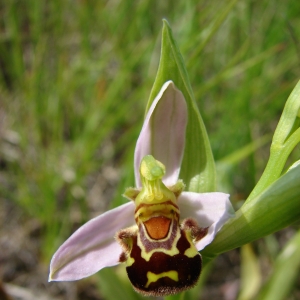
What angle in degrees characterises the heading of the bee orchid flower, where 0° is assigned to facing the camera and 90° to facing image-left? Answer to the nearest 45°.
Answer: approximately 0°
